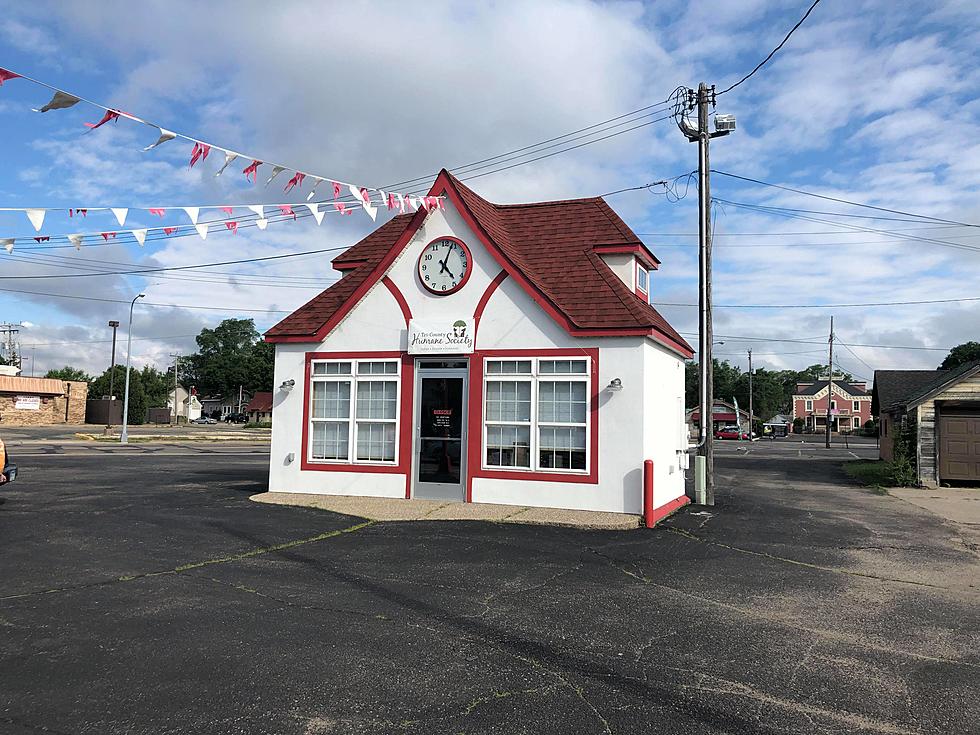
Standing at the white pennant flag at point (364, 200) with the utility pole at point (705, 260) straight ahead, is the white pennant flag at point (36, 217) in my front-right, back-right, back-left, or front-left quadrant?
back-right

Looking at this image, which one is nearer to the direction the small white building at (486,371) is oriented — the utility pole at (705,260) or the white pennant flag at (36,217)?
the white pennant flag

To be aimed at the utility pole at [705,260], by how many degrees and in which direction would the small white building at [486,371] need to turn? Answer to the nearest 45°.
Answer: approximately 90° to its left

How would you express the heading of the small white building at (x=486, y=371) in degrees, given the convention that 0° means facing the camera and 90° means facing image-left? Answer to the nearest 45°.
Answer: approximately 0°

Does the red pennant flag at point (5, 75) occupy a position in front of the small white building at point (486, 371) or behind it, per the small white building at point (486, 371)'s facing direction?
in front

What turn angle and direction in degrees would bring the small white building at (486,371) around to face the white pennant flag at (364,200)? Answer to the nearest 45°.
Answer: approximately 45° to its right

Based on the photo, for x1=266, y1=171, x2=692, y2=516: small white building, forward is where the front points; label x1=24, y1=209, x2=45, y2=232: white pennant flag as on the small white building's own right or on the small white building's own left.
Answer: on the small white building's own right

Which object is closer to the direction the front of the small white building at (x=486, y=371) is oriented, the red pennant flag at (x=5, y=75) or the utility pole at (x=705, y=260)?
the red pennant flag

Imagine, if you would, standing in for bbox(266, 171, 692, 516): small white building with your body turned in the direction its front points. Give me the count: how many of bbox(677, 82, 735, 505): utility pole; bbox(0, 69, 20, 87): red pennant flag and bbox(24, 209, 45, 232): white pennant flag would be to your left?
1
